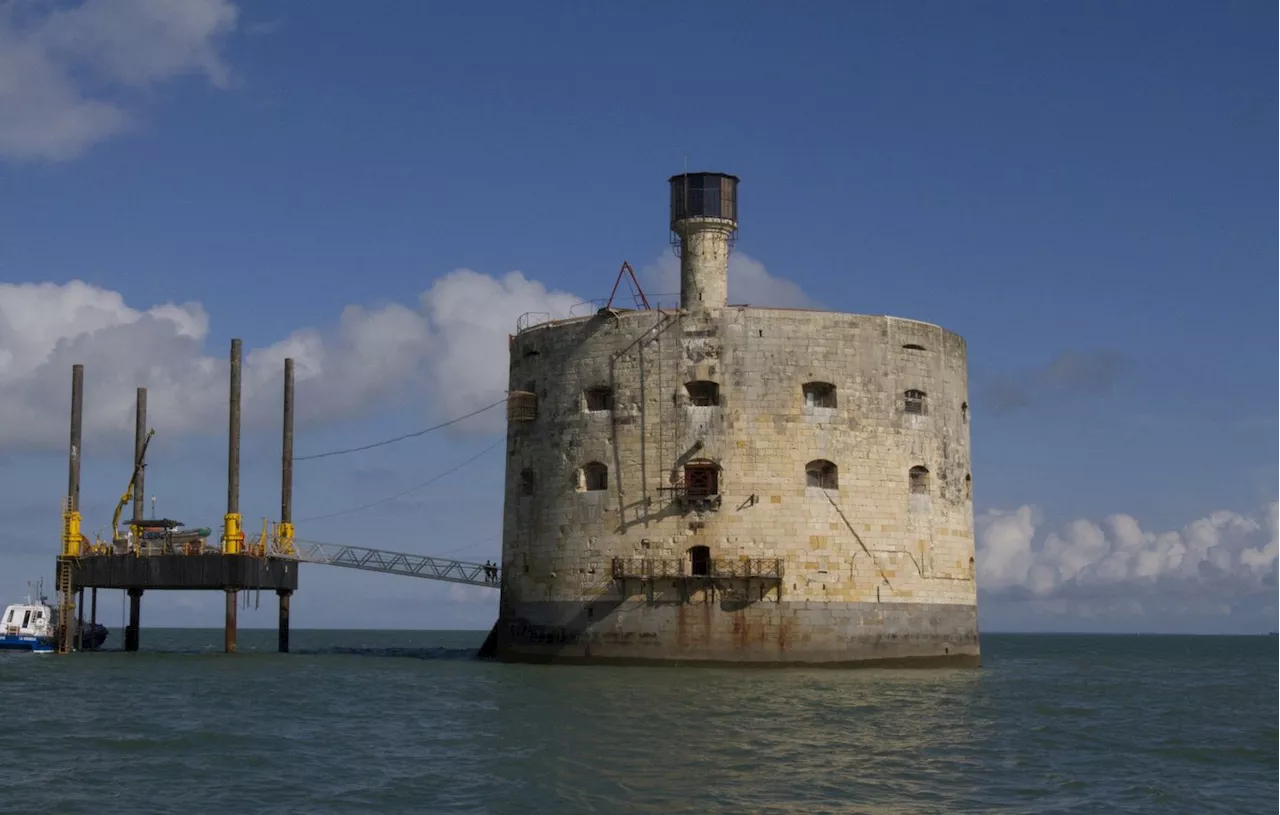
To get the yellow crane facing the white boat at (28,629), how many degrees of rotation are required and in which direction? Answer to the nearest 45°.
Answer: approximately 135° to its left

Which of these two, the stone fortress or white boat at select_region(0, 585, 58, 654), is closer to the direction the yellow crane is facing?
the stone fortress

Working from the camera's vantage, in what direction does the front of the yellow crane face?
facing to the right of the viewer

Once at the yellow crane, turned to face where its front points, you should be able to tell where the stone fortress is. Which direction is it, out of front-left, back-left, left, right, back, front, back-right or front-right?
front-right
